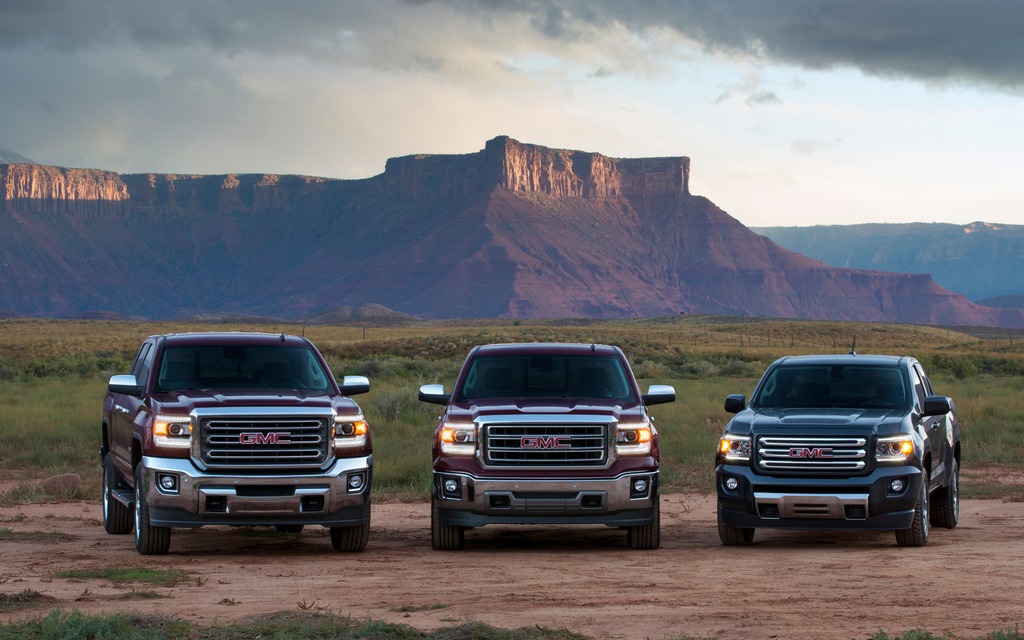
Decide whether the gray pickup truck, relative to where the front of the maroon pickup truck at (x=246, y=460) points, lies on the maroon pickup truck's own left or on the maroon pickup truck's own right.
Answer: on the maroon pickup truck's own left

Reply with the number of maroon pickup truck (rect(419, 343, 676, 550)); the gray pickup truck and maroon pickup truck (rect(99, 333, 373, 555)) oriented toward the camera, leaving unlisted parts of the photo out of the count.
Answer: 3

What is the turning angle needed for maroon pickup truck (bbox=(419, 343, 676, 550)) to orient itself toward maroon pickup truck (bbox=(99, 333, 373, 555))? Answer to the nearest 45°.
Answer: approximately 90° to its right

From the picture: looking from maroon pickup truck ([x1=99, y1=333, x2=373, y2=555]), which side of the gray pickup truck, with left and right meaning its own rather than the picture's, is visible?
right

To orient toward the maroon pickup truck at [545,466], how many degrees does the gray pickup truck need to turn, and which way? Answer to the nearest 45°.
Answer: approximately 90° to its right

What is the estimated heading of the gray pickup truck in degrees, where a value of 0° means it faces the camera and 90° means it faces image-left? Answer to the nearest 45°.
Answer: approximately 0°

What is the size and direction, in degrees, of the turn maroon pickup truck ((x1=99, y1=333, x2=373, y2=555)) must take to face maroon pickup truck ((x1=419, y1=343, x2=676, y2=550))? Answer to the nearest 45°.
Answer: approximately 90° to its left

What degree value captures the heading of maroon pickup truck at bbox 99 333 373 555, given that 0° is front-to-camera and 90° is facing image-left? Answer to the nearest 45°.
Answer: approximately 0°
